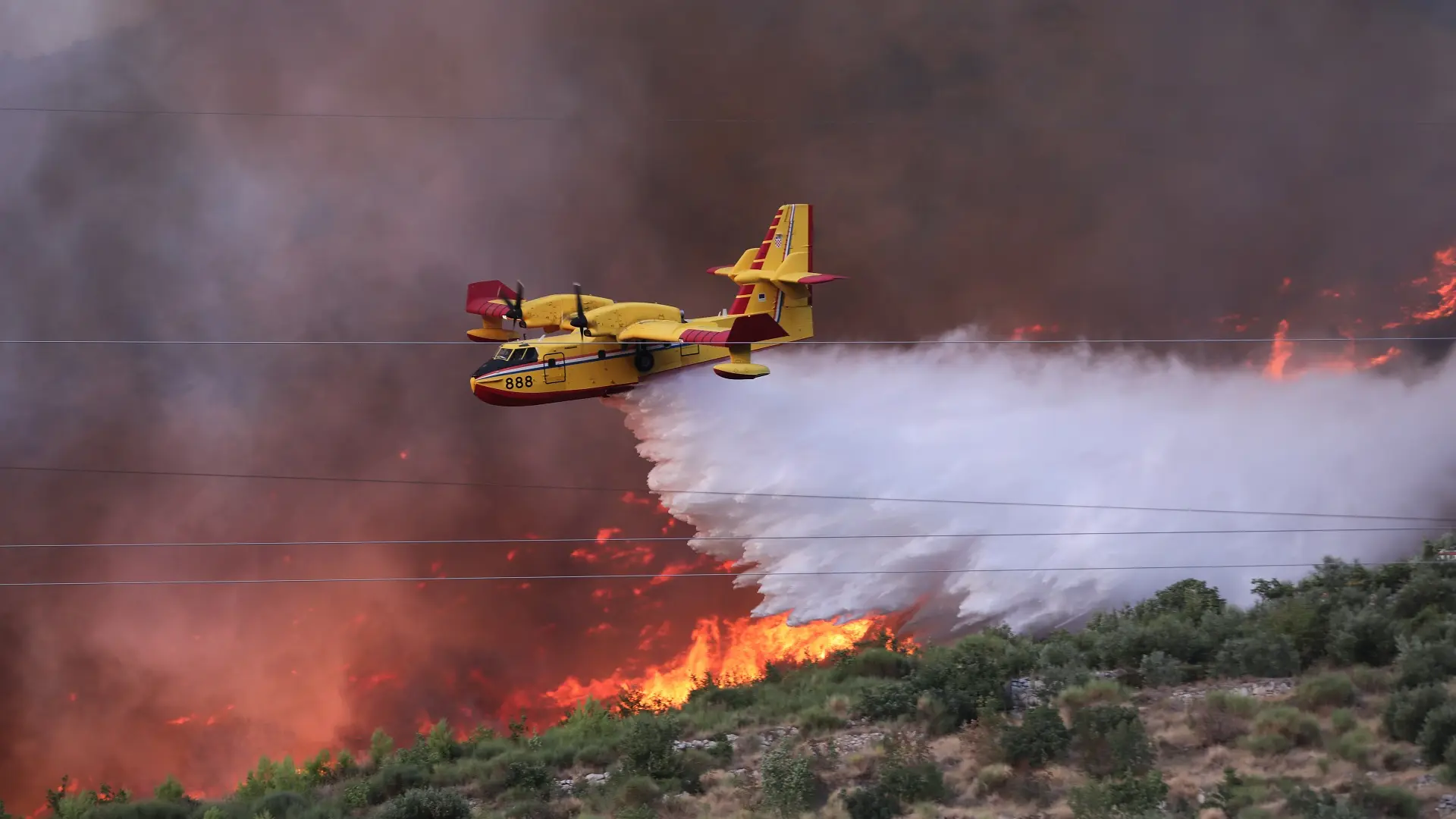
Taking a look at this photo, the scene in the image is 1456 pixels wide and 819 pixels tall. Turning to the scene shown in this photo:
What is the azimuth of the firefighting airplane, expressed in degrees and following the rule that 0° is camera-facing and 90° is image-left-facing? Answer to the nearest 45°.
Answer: approximately 45°

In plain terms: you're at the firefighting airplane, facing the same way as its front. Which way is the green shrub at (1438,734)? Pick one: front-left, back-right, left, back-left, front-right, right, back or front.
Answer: left

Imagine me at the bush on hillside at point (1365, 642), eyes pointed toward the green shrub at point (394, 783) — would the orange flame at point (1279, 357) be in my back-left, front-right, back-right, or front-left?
back-right

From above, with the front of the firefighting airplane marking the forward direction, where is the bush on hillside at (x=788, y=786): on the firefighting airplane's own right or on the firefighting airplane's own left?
on the firefighting airplane's own left

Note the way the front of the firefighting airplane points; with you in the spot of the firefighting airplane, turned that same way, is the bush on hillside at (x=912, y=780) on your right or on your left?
on your left

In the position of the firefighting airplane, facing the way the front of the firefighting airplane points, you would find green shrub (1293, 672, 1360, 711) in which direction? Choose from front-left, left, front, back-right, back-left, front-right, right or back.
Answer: left

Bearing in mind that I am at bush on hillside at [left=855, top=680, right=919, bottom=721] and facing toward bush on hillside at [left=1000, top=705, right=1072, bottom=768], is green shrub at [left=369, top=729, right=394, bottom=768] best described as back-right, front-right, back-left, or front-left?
back-right

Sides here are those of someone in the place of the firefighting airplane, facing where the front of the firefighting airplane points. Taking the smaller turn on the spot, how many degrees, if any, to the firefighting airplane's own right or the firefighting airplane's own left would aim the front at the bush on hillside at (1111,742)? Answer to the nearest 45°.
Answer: approximately 90° to the firefighting airplane's own left

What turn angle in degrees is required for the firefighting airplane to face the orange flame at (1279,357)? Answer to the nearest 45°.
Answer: approximately 180°

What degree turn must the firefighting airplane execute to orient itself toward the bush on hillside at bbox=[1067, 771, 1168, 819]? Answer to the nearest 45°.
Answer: approximately 90° to its left
